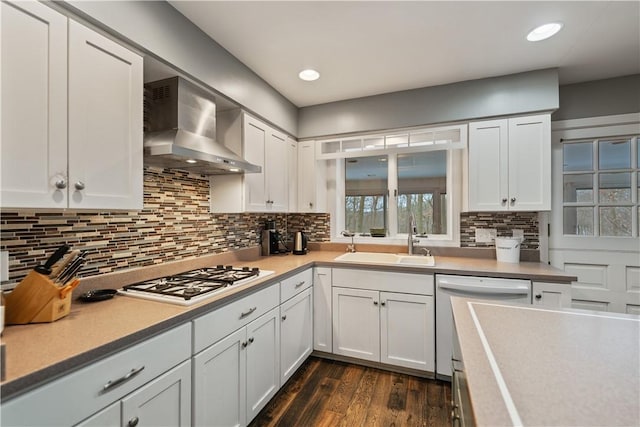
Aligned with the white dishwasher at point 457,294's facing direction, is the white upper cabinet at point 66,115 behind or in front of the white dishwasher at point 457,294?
in front

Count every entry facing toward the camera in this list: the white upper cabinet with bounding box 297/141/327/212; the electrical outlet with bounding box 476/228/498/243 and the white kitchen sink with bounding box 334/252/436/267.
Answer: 3

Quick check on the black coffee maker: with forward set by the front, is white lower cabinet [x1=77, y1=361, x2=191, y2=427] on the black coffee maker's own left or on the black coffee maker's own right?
on the black coffee maker's own right

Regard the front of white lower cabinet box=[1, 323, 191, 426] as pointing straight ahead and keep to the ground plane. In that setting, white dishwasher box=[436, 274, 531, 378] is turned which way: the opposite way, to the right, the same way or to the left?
to the right

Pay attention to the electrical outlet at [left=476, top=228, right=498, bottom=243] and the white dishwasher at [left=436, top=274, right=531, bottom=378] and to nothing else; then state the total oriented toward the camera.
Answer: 2

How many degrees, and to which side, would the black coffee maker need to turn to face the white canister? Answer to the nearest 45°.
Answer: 0° — it already faces it

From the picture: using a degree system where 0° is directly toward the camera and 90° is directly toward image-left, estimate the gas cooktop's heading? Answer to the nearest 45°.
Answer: approximately 315°

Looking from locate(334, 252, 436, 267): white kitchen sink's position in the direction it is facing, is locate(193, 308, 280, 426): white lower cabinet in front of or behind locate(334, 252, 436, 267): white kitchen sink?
in front

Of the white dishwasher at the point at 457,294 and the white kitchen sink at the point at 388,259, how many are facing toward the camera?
2

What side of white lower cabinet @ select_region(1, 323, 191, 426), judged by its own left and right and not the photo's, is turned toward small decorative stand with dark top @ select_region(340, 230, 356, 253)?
left

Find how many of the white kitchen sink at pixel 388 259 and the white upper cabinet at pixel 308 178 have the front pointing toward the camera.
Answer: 2

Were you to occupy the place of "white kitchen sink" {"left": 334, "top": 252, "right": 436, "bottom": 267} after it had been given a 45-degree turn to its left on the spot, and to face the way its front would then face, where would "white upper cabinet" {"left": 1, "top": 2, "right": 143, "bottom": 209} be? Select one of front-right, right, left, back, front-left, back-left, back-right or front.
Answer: right

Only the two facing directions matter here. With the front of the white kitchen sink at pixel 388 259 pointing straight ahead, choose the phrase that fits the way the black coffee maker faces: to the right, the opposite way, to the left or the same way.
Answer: to the left

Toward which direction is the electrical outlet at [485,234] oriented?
toward the camera

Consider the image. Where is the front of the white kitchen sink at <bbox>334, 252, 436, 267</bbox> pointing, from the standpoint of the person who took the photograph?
facing the viewer

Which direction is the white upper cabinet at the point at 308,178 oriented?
toward the camera

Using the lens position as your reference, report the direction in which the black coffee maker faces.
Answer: facing the viewer and to the right of the viewer

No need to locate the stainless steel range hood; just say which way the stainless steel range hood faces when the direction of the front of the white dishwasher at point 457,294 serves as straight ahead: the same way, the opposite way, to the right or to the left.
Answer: to the left

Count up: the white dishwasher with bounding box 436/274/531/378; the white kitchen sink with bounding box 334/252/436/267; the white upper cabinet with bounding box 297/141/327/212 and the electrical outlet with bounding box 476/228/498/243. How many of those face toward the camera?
4
